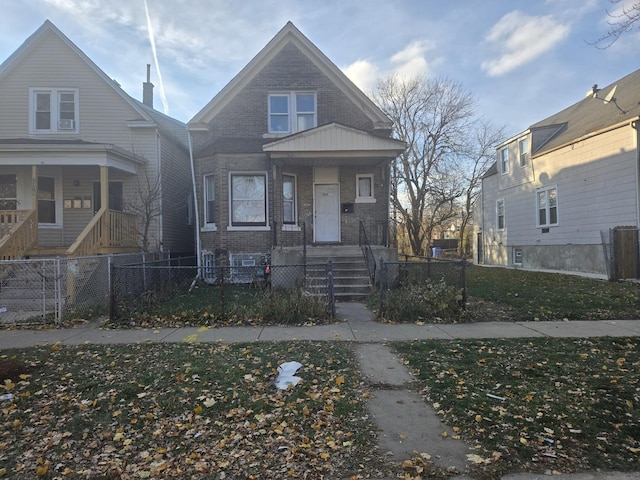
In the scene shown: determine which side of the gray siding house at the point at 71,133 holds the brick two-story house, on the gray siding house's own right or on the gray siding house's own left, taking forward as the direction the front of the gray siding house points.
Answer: on the gray siding house's own left

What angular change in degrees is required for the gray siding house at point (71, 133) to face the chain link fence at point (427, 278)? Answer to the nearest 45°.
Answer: approximately 45° to its left

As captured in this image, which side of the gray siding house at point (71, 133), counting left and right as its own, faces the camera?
front

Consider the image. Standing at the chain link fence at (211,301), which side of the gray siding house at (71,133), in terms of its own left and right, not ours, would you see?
front

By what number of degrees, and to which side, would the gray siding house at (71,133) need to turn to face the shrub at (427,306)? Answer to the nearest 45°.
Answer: approximately 45° to its left

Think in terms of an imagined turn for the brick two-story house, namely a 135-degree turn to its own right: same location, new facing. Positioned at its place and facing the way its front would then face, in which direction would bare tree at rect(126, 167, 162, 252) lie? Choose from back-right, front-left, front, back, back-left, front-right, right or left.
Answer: front-left

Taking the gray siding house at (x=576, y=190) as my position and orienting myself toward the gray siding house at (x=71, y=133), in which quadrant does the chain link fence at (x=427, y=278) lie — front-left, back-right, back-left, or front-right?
front-left

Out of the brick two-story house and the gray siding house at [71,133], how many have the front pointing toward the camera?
2

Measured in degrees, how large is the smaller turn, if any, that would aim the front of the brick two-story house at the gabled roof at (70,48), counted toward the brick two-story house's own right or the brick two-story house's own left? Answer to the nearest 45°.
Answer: approximately 90° to the brick two-story house's own right

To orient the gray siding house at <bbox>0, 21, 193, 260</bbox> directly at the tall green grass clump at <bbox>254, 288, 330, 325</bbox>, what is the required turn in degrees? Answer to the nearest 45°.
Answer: approximately 45° to its left

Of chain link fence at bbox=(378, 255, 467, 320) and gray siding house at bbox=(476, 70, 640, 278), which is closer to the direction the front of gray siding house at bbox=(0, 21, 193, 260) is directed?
the chain link fence

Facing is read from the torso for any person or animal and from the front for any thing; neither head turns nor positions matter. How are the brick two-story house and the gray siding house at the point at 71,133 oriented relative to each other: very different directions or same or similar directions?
same or similar directions

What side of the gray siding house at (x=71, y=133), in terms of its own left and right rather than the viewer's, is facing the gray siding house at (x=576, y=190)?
left

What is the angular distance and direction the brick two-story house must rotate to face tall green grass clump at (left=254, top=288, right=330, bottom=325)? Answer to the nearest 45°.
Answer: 0° — it already faces it

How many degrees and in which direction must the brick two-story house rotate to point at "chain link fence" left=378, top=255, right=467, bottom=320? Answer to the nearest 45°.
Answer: approximately 45° to its left

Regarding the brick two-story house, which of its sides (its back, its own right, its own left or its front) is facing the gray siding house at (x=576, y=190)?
left

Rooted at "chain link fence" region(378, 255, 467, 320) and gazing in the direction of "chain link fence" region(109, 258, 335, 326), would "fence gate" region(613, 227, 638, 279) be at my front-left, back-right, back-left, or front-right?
back-right

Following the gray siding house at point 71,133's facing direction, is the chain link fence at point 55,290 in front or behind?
in front

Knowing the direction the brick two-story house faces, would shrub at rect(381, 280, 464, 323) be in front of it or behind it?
in front
